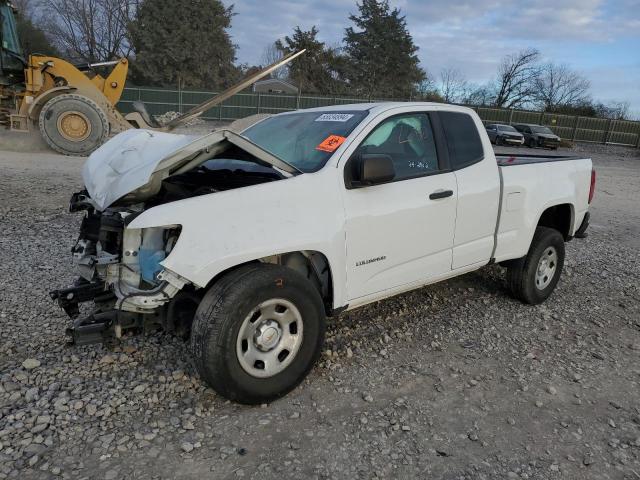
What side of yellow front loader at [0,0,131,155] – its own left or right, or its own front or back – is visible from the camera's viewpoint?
right

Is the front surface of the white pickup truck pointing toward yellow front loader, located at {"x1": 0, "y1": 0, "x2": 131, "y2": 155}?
no

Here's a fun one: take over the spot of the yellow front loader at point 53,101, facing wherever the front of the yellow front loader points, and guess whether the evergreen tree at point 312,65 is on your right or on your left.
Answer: on your left

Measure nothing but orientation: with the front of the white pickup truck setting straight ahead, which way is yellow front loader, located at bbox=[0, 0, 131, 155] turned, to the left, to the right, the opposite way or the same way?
the opposite way

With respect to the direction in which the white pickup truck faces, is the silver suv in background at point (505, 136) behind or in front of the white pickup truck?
behind

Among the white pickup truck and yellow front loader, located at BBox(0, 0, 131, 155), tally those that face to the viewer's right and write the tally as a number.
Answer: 1

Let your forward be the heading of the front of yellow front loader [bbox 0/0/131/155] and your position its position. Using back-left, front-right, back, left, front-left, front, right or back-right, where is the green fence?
front-left

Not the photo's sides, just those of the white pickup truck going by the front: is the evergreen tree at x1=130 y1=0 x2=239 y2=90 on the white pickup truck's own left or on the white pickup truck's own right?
on the white pickup truck's own right

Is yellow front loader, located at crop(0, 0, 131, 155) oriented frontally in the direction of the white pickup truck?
no

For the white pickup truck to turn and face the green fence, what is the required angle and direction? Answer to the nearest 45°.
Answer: approximately 135° to its right

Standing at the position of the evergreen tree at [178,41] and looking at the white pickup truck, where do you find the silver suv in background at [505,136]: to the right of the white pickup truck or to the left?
left

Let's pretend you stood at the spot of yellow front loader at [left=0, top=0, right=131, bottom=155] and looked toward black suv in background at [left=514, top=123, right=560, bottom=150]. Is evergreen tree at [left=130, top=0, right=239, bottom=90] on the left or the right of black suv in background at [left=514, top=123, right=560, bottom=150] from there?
left

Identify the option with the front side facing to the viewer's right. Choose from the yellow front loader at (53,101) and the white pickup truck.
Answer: the yellow front loader

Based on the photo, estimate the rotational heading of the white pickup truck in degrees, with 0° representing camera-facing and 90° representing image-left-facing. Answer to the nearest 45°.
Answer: approximately 45°

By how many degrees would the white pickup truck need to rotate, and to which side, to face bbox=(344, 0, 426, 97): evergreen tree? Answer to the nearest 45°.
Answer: approximately 135° to its right
